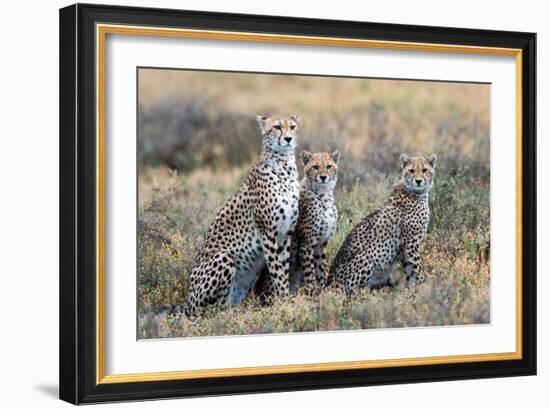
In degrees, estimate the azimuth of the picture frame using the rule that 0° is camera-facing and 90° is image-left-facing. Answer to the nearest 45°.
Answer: approximately 315°
